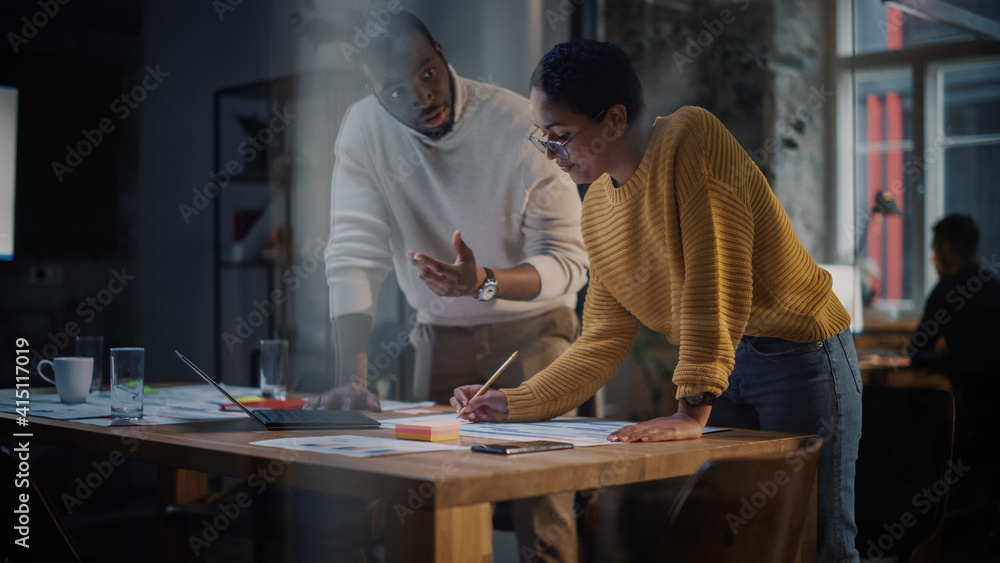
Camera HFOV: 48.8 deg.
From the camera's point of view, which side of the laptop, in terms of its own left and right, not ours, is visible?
right

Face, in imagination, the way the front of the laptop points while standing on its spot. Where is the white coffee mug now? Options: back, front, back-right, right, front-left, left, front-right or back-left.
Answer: back-left

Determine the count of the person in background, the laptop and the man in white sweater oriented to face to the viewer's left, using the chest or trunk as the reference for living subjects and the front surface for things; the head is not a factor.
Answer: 1

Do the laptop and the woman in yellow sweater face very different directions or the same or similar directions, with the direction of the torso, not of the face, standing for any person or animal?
very different directions

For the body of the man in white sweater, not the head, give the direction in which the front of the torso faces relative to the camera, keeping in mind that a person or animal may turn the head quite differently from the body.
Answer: toward the camera

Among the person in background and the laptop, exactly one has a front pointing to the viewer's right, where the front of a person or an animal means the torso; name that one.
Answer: the laptop

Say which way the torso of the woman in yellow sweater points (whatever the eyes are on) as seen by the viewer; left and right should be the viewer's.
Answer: facing the viewer and to the left of the viewer

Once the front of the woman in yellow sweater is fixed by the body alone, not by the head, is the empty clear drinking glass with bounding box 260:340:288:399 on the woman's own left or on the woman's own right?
on the woman's own right

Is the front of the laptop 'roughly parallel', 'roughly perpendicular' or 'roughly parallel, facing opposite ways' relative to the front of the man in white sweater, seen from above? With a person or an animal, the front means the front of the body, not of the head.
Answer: roughly perpendicular

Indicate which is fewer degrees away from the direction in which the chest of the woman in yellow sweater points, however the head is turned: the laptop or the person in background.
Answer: the laptop

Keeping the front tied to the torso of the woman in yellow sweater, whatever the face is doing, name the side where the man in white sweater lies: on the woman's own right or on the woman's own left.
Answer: on the woman's own right

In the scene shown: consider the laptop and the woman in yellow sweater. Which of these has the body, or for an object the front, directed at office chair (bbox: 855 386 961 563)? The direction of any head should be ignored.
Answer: the laptop

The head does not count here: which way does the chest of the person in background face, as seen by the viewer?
to the viewer's left

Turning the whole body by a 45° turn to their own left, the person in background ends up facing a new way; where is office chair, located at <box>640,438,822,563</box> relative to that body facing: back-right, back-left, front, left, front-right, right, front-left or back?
front-left

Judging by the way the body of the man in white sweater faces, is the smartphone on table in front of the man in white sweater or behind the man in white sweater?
in front

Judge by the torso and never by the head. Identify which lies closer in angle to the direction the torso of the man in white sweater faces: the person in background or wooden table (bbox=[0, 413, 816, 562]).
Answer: the wooden table
